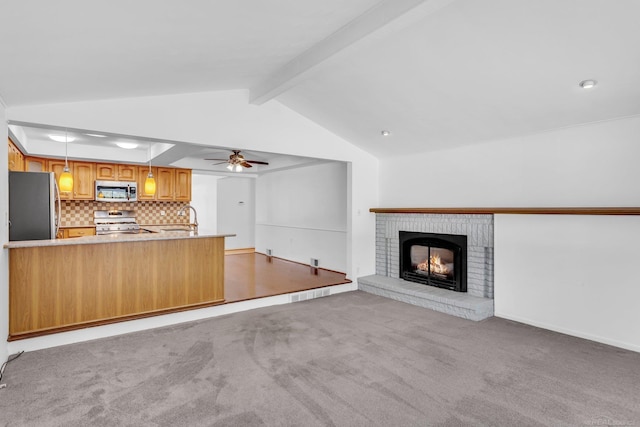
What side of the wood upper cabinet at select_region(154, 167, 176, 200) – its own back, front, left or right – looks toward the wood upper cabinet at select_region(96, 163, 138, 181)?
right

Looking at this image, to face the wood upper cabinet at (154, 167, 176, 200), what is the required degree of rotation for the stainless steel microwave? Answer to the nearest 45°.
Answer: approximately 90° to its left

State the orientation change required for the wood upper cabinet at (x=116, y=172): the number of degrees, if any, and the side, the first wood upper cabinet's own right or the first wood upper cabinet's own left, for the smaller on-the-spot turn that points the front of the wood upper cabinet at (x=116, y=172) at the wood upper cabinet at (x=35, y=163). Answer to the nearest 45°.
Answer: approximately 90° to the first wood upper cabinet's own right

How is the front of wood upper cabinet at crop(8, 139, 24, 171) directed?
to the viewer's right

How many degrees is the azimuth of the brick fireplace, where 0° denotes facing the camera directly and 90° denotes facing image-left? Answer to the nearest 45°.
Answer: approximately 45°

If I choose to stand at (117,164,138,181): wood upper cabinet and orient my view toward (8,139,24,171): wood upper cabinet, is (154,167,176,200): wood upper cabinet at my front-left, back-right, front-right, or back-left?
back-left

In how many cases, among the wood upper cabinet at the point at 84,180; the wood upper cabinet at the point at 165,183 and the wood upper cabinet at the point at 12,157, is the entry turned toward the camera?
2
